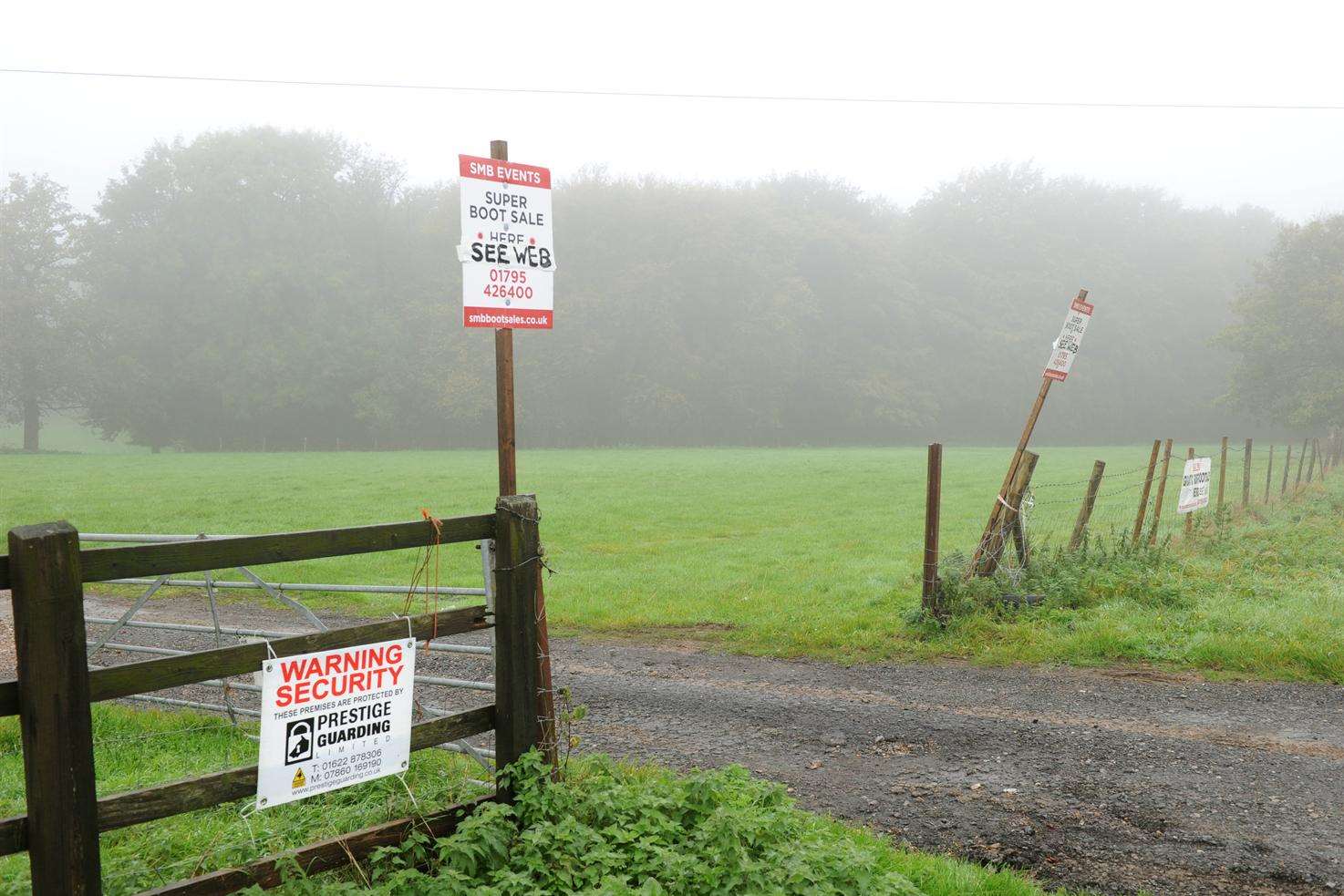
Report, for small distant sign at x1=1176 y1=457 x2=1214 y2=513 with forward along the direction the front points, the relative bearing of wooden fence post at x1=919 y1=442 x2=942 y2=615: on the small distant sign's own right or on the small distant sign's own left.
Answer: on the small distant sign's own right

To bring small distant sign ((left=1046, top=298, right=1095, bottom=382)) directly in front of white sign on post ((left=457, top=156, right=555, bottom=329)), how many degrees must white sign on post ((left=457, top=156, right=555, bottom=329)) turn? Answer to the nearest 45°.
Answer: approximately 90° to its left

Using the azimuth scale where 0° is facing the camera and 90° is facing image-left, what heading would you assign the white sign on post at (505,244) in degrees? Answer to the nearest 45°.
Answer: approximately 315°

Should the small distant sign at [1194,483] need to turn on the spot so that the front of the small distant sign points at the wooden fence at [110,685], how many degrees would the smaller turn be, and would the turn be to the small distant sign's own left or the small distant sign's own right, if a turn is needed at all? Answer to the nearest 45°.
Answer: approximately 45° to the small distant sign's own right

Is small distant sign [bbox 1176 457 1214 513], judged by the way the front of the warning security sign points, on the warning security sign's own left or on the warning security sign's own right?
on the warning security sign's own left

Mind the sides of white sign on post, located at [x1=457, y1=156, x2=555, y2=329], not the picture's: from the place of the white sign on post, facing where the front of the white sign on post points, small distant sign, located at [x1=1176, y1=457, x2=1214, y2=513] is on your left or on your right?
on your left

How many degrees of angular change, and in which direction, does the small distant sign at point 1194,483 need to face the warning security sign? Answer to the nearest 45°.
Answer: approximately 45° to its right

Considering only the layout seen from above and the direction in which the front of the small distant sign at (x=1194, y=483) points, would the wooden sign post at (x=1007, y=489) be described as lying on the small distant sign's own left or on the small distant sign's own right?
on the small distant sign's own right

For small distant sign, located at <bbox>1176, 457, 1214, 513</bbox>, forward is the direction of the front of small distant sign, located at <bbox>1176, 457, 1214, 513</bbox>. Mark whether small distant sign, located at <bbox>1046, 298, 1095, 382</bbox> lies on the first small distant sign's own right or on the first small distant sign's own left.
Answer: on the first small distant sign's own right
